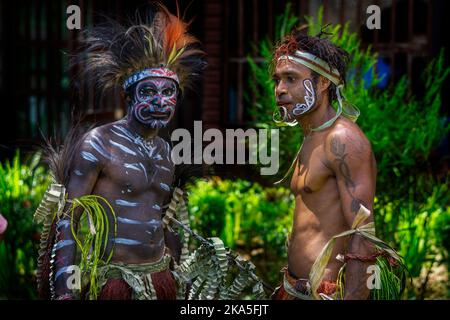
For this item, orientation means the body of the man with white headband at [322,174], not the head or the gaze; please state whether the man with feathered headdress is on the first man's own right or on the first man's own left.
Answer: on the first man's own right

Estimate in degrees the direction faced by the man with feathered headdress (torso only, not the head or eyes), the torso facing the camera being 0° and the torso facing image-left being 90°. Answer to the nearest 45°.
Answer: approximately 315°

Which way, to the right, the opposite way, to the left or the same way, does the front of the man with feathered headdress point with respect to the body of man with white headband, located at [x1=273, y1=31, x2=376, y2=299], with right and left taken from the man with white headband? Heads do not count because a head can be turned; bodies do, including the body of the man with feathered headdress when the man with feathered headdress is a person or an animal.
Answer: to the left
